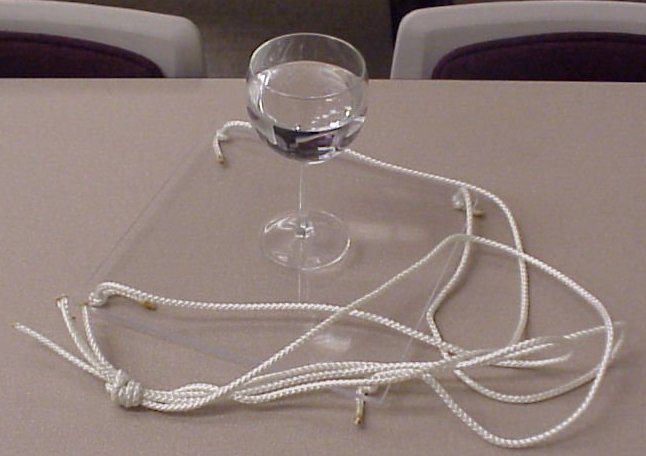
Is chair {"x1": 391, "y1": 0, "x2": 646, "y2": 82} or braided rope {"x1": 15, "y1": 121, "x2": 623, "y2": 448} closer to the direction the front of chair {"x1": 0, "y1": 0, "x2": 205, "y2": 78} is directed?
the braided rope

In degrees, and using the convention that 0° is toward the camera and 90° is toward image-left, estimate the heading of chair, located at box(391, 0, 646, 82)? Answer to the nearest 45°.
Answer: approximately 0°

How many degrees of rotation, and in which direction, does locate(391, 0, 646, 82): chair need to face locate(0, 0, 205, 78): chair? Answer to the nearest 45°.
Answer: approximately 90° to its right

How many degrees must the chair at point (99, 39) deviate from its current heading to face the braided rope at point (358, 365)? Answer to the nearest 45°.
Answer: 0° — it already faces it

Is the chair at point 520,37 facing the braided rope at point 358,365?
yes

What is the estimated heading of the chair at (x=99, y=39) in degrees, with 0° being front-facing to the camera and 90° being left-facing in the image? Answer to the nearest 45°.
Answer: approximately 0°

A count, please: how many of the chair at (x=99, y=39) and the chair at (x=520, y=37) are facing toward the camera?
2
